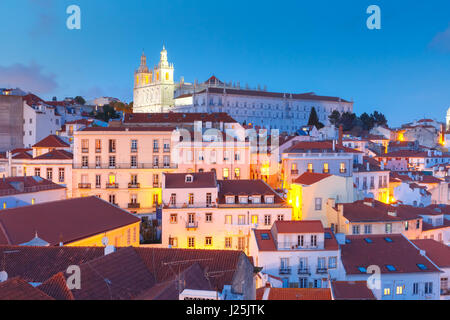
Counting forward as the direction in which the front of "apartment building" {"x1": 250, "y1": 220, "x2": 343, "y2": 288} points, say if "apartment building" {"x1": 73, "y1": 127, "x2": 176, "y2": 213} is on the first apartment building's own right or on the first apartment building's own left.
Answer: on the first apartment building's own right

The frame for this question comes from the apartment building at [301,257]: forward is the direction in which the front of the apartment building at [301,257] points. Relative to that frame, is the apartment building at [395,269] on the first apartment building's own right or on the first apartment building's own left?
on the first apartment building's own left

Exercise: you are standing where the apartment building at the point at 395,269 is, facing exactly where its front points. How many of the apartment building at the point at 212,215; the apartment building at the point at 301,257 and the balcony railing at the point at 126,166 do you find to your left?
0

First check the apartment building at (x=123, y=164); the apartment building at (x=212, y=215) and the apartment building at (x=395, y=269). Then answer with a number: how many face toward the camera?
3

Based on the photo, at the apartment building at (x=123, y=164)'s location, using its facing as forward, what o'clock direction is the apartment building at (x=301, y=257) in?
the apartment building at (x=301, y=257) is roughly at 11 o'clock from the apartment building at (x=123, y=164).

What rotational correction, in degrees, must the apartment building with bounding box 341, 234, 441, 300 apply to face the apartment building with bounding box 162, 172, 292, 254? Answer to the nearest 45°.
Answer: approximately 90° to its right

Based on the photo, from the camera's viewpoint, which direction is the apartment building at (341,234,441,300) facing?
toward the camera

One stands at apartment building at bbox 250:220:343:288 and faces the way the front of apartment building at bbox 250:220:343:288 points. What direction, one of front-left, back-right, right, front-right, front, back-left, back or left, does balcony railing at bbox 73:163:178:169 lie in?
back-right

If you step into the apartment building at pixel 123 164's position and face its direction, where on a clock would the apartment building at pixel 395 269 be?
the apartment building at pixel 395 269 is roughly at 11 o'clock from the apartment building at pixel 123 164.

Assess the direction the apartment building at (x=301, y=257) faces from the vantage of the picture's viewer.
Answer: facing the viewer

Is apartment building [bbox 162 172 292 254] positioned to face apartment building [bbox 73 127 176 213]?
no

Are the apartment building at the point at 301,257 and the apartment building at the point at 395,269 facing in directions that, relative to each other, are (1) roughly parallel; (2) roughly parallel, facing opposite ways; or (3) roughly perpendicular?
roughly parallel

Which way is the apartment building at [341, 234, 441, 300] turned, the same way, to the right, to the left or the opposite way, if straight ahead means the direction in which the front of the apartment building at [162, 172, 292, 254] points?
the same way

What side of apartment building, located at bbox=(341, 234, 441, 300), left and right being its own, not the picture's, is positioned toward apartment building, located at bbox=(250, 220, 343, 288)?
right

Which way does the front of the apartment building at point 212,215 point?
toward the camera

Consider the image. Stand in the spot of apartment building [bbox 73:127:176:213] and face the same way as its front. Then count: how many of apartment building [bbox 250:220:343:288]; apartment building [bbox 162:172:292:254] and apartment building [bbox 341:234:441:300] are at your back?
0
